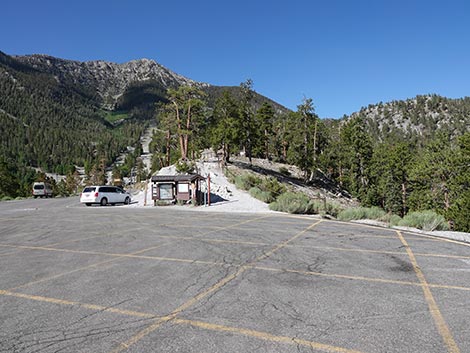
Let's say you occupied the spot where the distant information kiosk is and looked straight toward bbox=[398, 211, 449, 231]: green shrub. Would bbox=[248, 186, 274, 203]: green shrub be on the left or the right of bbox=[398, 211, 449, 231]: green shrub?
left

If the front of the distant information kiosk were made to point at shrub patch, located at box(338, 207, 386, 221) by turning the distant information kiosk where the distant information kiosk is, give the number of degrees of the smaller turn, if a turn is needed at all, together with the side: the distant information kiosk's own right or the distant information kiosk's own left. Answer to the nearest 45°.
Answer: approximately 45° to the distant information kiosk's own left

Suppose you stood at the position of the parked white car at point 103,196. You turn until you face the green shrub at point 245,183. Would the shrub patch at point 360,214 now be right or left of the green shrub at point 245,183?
right

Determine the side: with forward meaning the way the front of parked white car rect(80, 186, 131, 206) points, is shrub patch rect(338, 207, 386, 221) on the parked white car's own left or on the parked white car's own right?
on the parked white car's own right

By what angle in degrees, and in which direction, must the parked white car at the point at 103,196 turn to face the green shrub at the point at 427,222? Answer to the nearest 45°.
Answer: approximately 90° to its right

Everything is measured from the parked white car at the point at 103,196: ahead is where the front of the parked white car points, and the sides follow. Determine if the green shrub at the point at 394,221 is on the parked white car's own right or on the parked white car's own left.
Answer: on the parked white car's own right

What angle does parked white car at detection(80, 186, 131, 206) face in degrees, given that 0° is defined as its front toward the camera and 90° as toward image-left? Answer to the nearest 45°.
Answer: approximately 225°

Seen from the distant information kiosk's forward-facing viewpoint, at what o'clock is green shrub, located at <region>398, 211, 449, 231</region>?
The green shrub is roughly at 11 o'clock from the distant information kiosk.

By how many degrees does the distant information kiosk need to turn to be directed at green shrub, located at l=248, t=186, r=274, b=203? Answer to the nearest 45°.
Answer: approximately 90° to its left
